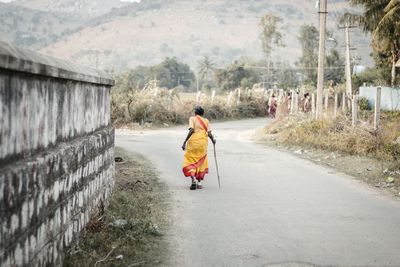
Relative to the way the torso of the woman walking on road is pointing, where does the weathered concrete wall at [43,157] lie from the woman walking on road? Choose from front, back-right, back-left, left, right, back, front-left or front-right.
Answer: back

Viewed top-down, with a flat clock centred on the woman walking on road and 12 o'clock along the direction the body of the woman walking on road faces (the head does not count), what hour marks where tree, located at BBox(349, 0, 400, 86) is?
The tree is roughly at 1 o'clock from the woman walking on road.

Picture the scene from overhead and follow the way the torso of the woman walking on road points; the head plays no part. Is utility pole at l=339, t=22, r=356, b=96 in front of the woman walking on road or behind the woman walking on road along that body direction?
in front

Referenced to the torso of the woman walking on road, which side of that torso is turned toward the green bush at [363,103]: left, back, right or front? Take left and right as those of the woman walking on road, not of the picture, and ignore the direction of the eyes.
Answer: front

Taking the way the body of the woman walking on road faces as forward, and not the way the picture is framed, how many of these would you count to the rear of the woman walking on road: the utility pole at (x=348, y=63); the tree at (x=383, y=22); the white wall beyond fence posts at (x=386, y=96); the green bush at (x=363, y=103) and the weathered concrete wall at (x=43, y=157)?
1

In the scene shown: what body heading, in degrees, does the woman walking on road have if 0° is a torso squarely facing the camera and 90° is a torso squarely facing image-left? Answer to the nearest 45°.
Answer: approximately 180°

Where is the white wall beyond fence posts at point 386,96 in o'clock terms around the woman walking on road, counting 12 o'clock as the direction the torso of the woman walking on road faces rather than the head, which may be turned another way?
The white wall beyond fence posts is roughly at 1 o'clock from the woman walking on road.
